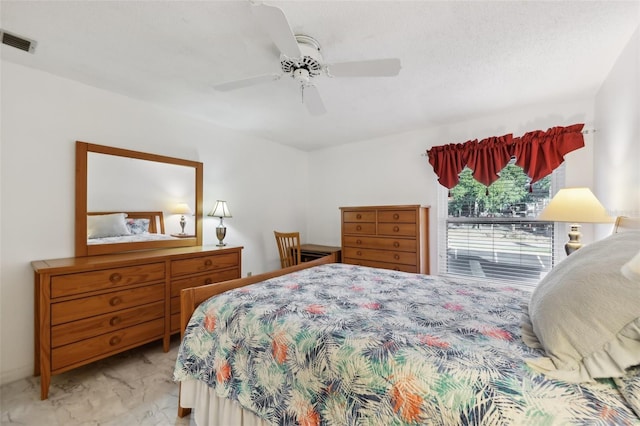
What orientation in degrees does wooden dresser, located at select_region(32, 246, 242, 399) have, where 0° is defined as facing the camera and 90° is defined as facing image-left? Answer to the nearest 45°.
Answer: approximately 315°

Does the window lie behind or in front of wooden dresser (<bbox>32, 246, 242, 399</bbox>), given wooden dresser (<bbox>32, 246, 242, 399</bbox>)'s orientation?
in front

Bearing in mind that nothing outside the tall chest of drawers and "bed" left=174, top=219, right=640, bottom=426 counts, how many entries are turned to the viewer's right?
0

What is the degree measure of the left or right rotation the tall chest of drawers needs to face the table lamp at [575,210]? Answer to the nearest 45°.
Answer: approximately 90° to its left

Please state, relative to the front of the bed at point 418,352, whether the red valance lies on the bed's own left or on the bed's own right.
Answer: on the bed's own right

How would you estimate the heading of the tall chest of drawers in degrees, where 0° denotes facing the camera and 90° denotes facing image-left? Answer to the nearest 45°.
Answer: approximately 45°

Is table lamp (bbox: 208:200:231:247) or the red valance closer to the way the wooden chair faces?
the red valance

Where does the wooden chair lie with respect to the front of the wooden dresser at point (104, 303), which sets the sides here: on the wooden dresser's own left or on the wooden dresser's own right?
on the wooden dresser's own left

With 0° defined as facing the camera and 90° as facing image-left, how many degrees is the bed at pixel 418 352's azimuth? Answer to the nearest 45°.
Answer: approximately 135°

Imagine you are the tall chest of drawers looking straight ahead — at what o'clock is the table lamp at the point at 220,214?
The table lamp is roughly at 1 o'clock from the tall chest of drawers.
